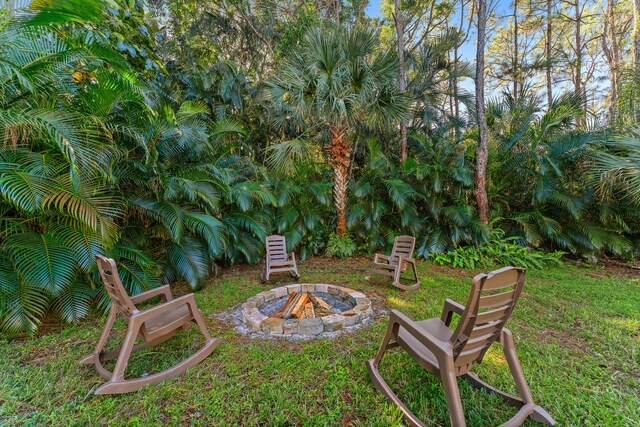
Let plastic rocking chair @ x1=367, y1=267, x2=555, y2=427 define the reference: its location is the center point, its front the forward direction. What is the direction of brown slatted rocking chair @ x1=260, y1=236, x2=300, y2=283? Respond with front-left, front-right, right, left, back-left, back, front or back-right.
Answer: front

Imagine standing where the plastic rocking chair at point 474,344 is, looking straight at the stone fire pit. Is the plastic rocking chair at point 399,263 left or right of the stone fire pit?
right

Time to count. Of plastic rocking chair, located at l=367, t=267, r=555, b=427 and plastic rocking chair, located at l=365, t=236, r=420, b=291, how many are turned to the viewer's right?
0

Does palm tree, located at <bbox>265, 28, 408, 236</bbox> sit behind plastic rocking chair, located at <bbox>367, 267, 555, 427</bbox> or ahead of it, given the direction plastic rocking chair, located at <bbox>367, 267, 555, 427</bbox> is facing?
ahead

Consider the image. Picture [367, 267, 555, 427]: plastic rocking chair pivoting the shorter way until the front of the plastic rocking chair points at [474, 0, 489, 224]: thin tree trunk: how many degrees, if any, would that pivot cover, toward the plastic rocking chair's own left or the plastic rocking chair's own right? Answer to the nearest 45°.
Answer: approximately 45° to the plastic rocking chair's own right

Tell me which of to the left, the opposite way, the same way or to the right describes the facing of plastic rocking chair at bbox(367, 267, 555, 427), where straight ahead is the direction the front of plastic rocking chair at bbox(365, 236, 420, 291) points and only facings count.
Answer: to the right

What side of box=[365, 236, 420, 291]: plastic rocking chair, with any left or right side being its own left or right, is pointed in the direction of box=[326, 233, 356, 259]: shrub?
right

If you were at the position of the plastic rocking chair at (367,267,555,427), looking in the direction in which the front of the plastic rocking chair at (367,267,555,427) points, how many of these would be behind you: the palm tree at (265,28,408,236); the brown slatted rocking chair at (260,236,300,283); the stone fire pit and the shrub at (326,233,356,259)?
0

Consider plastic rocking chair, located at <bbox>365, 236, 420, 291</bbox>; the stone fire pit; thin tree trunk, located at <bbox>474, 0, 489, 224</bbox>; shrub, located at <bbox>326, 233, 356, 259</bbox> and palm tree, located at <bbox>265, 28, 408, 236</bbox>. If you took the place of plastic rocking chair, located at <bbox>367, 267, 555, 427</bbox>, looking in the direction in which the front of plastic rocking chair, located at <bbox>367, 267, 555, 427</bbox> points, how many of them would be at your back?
0

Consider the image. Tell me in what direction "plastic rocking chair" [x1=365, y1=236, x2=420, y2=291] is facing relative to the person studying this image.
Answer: facing the viewer and to the left of the viewer

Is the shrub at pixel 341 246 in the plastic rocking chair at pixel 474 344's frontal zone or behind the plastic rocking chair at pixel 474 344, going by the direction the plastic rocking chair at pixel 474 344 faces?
frontal zone

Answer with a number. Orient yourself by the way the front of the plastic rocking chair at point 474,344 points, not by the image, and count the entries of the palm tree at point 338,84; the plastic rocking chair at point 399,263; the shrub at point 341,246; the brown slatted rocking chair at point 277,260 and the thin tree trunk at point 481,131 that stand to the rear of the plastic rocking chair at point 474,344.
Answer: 0

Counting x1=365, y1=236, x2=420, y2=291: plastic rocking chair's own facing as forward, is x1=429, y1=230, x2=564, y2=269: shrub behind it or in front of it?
behind

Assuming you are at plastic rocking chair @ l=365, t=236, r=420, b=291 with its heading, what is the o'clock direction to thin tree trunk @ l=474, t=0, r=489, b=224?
The thin tree trunk is roughly at 6 o'clock from the plastic rocking chair.

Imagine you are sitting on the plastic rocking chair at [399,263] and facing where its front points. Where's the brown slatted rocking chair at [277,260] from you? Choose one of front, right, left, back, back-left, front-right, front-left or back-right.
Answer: front-right

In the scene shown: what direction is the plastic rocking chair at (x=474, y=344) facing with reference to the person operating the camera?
facing away from the viewer and to the left of the viewer

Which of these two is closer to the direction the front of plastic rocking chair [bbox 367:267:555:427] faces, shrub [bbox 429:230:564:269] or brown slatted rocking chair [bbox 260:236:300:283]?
the brown slatted rocking chair

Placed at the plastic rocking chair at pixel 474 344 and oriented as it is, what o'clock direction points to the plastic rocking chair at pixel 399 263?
the plastic rocking chair at pixel 399 263 is roughly at 1 o'clock from the plastic rocking chair at pixel 474 344.

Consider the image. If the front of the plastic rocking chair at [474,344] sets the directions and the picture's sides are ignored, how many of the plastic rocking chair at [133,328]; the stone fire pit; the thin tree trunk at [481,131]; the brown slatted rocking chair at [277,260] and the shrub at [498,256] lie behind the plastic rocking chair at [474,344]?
0

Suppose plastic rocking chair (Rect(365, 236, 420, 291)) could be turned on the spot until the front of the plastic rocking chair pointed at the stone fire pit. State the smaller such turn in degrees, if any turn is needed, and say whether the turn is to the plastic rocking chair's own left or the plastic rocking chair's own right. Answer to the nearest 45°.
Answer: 0° — it already faces it
